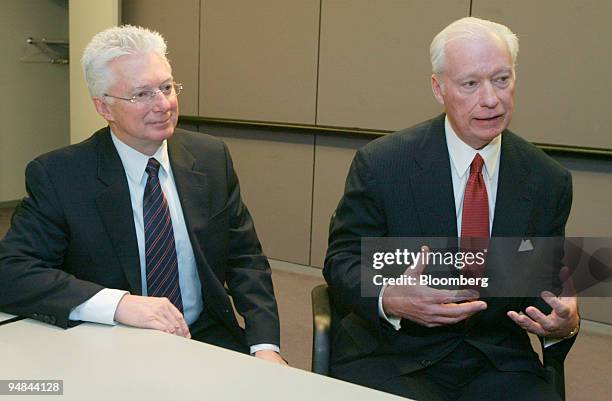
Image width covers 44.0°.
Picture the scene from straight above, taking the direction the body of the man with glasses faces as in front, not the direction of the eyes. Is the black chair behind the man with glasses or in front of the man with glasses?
in front

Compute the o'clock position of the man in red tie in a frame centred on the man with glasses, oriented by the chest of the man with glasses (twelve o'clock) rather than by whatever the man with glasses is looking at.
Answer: The man in red tie is roughly at 11 o'clock from the man with glasses.

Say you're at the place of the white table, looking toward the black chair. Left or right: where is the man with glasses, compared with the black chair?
left

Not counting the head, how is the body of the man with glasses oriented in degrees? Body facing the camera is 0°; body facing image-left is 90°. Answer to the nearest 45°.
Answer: approximately 315°
